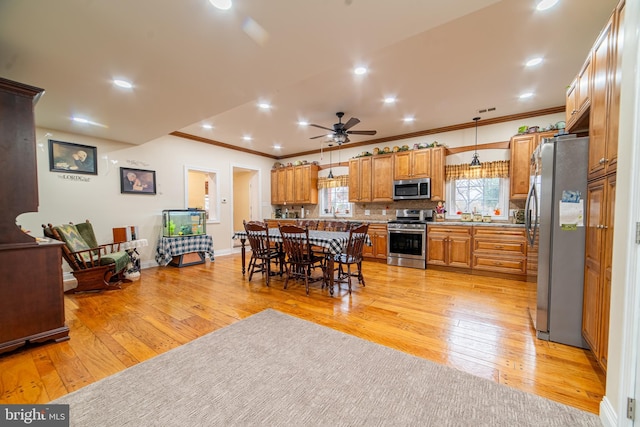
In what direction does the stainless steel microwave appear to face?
toward the camera

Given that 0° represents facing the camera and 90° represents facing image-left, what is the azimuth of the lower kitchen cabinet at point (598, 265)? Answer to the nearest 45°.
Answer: approximately 90°

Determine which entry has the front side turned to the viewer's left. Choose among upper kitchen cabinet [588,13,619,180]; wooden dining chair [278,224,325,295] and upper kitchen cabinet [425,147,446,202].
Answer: upper kitchen cabinet [588,13,619,180]

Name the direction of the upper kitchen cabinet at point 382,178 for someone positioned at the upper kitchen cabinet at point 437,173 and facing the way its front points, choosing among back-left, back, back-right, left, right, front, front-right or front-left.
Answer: right

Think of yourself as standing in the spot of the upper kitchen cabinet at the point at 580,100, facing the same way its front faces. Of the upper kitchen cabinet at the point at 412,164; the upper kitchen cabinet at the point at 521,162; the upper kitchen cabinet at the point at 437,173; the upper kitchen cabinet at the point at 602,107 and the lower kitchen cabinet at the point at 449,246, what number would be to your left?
1

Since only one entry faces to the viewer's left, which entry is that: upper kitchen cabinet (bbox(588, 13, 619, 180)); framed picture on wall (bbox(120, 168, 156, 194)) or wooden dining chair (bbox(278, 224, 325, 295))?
the upper kitchen cabinet

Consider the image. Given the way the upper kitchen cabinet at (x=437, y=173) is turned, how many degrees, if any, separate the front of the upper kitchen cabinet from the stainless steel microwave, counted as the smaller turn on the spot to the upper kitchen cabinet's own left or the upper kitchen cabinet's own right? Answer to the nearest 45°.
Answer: approximately 90° to the upper kitchen cabinet's own right

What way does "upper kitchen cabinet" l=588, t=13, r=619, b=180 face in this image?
to the viewer's left

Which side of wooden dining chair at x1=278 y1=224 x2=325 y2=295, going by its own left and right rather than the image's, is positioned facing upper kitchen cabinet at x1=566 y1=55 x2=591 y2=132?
right

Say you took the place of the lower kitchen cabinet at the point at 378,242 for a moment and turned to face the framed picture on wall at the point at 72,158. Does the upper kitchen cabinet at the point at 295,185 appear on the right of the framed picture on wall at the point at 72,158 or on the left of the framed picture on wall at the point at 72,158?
right

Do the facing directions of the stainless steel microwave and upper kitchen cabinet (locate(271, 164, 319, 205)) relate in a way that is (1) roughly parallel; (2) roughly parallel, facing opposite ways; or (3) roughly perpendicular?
roughly parallel

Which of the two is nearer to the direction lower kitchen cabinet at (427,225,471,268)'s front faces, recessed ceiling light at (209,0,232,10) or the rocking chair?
the recessed ceiling light

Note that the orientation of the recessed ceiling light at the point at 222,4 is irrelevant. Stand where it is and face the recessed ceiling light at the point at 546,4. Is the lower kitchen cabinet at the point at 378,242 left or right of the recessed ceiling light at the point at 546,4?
left

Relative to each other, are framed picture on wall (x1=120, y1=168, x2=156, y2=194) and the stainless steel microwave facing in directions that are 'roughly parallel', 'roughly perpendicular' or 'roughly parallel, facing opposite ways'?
roughly perpendicular

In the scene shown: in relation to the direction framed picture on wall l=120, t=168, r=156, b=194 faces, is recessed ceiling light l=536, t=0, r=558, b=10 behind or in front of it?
in front

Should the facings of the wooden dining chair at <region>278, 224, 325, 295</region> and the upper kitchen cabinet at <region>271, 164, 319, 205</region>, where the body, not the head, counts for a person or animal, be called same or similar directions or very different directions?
very different directions

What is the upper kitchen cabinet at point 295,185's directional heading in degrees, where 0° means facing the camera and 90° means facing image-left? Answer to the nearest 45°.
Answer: approximately 45°

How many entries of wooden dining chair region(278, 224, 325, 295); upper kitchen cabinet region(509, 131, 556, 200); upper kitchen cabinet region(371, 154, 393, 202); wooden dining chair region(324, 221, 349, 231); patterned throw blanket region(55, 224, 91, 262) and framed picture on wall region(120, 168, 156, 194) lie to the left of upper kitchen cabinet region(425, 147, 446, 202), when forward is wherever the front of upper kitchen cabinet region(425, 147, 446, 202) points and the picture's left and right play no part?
1
